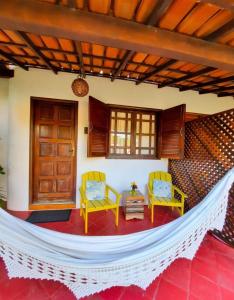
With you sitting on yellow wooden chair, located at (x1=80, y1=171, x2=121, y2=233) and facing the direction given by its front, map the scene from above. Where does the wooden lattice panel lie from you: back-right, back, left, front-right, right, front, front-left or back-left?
front-left

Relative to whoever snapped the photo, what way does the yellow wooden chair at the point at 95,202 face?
facing the viewer and to the right of the viewer
